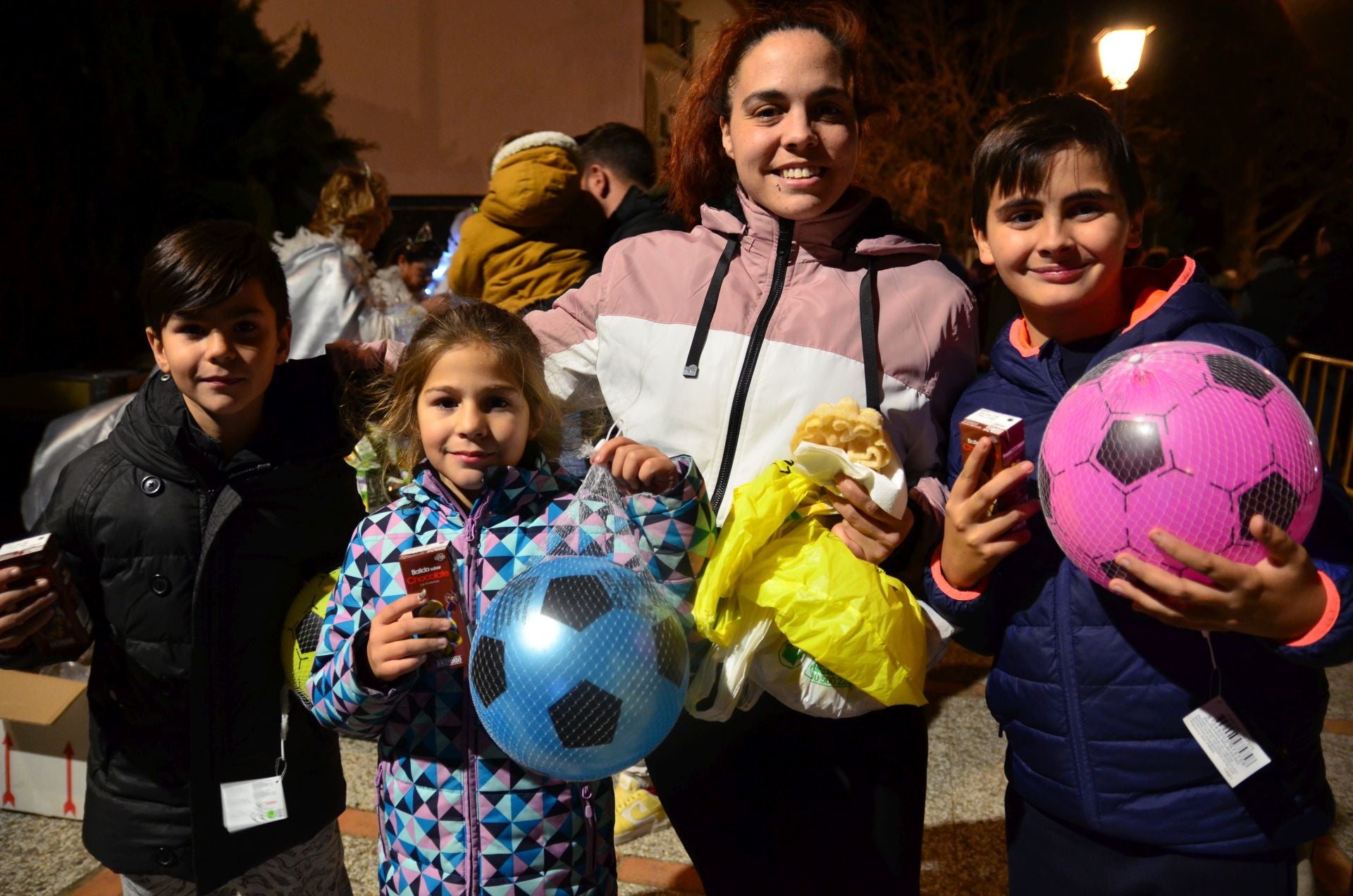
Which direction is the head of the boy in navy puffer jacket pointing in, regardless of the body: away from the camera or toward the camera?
toward the camera

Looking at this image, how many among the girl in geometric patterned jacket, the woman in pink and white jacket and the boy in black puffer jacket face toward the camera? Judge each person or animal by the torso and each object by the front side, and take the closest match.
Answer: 3

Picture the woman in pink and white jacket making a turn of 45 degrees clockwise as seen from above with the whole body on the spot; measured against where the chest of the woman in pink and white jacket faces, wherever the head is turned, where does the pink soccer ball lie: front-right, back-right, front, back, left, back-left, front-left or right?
left

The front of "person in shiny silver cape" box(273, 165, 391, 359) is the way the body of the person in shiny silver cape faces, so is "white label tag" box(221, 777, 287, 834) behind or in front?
behind

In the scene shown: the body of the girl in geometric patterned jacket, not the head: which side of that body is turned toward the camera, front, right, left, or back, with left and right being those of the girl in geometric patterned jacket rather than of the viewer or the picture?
front

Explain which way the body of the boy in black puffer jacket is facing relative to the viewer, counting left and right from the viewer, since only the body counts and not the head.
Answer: facing the viewer

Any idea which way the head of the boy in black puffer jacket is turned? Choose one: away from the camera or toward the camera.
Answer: toward the camera

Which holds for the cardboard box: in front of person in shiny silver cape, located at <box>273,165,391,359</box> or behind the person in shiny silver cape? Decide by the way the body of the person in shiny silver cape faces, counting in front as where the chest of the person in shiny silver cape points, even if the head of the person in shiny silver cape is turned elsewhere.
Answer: behind

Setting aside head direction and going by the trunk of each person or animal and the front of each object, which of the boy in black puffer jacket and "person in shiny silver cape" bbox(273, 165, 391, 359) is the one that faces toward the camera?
the boy in black puffer jacket

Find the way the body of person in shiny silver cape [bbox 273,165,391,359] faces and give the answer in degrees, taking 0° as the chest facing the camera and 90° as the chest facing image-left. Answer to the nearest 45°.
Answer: approximately 225°

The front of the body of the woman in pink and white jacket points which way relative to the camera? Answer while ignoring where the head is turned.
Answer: toward the camera

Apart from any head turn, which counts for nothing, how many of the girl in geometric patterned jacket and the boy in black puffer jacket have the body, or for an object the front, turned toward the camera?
2
